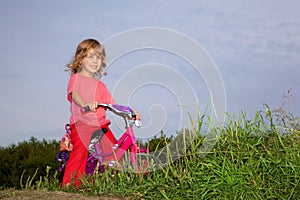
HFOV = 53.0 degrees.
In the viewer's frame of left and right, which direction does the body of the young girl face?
facing the viewer and to the right of the viewer

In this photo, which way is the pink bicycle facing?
to the viewer's right
